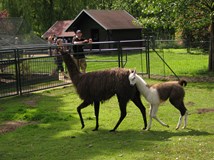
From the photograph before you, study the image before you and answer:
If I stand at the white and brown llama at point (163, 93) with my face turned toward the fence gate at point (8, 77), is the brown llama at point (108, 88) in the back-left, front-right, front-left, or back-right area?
front-left

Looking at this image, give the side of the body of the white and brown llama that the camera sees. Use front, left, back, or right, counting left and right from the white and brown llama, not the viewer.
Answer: left

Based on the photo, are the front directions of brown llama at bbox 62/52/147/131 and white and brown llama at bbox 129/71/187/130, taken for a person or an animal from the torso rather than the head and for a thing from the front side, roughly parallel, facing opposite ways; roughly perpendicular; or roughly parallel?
roughly parallel

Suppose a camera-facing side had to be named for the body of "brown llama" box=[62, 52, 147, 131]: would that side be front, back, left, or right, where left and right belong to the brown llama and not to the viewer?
left

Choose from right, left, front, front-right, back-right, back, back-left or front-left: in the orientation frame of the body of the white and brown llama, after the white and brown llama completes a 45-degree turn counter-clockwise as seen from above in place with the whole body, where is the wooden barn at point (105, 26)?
back-right

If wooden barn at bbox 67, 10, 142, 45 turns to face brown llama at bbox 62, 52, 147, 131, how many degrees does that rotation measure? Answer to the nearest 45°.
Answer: approximately 45° to its left

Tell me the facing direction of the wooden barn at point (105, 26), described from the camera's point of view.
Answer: facing the viewer and to the left of the viewer

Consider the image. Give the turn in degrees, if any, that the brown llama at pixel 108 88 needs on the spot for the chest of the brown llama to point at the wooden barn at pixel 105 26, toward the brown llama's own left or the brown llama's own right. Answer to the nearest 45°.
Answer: approximately 90° to the brown llama's own right

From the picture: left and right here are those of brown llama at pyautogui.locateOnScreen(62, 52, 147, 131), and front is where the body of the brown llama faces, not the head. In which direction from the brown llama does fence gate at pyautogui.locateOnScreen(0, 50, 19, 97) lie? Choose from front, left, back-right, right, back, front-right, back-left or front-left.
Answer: front-right

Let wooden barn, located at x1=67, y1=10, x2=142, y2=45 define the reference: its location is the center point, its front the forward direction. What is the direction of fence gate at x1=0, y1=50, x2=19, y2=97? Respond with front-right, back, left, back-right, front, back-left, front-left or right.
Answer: front-left

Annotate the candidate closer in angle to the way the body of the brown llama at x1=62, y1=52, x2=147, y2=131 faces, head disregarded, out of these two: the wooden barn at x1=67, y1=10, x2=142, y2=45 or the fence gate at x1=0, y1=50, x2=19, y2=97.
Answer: the fence gate

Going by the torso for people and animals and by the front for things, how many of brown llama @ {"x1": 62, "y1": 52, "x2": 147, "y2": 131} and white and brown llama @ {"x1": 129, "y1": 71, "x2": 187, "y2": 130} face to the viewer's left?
2

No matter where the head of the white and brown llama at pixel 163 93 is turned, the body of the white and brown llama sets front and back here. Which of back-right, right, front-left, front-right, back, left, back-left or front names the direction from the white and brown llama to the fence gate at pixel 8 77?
front-right

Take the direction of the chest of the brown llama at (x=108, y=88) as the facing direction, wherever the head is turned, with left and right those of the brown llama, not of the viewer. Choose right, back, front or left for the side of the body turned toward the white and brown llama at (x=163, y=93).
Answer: back

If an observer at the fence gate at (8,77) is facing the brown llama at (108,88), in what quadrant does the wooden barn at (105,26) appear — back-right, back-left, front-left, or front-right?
back-left
